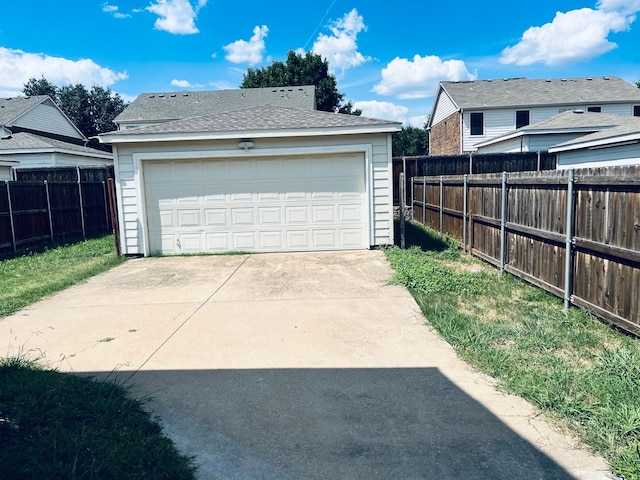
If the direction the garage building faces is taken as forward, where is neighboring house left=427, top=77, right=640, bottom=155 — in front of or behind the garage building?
behind

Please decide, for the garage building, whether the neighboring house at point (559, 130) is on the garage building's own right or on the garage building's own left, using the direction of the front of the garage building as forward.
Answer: on the garage building's own left

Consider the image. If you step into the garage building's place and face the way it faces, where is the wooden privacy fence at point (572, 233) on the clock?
The wooden privacy fence is roughly at 11 o'clock from the garage building.

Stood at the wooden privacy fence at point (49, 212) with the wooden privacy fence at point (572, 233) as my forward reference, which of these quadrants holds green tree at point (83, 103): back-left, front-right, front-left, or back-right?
back-left

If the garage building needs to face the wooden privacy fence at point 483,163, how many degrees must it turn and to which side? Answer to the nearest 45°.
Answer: approximately 135° to its left

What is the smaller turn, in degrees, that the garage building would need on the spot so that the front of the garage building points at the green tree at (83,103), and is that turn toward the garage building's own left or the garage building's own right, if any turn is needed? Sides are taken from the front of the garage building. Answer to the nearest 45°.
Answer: approximately 180°

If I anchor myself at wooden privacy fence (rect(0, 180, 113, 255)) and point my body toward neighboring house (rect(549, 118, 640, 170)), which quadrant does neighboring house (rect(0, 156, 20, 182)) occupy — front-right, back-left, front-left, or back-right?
back-left

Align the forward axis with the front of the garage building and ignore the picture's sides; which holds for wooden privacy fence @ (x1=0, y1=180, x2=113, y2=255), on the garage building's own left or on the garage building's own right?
on the garage building's own right

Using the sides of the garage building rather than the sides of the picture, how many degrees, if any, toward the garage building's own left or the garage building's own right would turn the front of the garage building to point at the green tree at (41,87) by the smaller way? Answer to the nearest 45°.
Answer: approximately 135° to the garage building's own right

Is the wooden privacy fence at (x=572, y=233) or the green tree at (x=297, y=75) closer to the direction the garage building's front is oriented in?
the wooden privacy fence

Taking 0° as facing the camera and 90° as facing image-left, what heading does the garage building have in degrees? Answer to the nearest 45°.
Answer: approximately 0°
